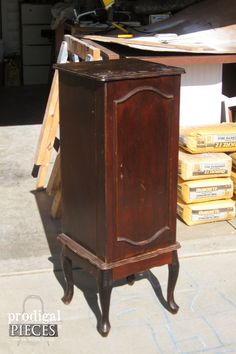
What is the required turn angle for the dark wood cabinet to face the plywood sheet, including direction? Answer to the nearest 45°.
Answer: approximately 135° to its left

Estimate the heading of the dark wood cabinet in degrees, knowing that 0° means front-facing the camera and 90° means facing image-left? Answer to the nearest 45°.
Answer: approximately 315°
